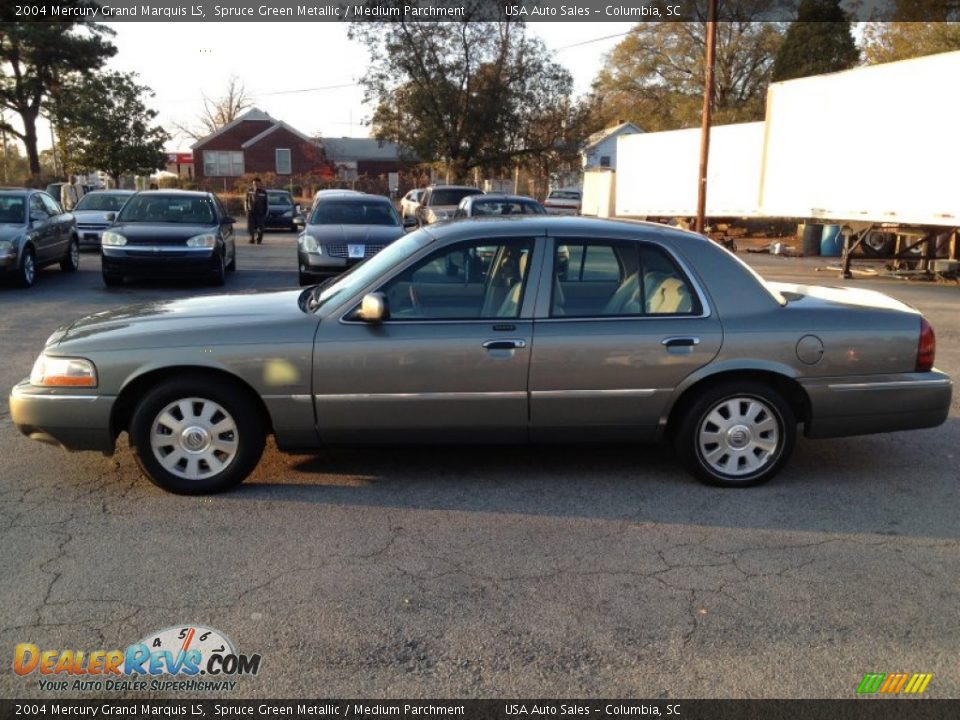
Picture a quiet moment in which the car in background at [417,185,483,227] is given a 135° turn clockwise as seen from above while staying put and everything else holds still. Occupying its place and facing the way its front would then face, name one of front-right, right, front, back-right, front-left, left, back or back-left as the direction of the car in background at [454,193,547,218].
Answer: back

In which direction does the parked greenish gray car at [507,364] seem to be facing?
to the viewer's left

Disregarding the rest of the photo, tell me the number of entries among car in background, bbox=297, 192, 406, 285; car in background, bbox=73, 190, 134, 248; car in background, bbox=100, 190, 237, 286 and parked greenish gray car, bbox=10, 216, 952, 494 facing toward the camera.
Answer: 3

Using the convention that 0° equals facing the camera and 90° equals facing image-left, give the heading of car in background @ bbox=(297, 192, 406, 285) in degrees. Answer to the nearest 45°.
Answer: approximately 0°

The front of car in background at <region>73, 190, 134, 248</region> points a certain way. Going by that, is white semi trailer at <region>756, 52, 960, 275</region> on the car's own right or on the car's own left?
on the car's own left

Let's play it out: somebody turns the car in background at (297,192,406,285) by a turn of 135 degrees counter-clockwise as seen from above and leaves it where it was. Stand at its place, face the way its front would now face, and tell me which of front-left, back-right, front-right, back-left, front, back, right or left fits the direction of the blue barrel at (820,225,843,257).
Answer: front

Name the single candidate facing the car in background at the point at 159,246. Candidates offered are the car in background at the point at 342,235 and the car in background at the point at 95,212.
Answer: the car in background at the point at 95,212

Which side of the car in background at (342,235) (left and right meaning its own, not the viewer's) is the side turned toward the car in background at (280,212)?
back

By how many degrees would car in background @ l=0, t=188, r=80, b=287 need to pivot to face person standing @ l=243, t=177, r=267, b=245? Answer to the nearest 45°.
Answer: approximately 180°

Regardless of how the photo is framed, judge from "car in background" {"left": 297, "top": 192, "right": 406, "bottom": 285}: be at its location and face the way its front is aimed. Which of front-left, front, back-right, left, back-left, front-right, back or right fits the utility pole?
back-left

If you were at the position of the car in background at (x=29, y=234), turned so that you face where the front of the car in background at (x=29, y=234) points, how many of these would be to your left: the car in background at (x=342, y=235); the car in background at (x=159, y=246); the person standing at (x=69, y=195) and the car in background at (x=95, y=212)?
2

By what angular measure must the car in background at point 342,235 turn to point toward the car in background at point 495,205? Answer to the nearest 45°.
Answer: approximately 135° to its left

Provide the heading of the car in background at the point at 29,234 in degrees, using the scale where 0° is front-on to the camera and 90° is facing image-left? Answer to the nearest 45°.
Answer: approximately 45°

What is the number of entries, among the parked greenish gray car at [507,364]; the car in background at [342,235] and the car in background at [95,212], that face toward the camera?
2
